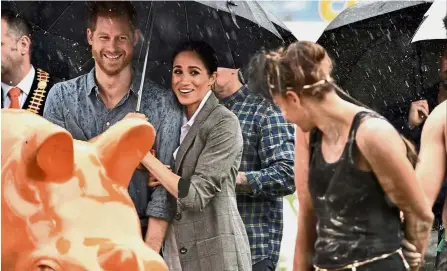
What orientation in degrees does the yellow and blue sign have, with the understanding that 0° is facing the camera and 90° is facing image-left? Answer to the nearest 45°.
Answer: approximately 0°
